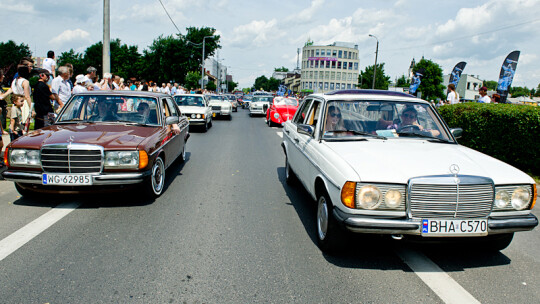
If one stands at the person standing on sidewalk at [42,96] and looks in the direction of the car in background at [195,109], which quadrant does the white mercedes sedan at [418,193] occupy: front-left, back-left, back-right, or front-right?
back-right

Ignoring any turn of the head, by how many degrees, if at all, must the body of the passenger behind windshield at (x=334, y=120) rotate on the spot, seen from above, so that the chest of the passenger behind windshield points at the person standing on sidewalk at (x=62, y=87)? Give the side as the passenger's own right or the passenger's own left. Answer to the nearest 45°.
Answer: approximately 135° to the passenger's own right

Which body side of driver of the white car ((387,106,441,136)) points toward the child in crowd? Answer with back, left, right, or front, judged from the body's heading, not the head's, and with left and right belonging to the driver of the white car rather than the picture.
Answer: right

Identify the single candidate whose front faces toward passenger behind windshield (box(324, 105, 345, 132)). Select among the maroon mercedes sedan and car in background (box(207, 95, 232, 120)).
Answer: the car in background

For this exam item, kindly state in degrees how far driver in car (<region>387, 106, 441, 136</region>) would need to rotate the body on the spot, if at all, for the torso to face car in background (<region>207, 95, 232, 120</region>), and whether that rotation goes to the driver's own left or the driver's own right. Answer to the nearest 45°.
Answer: approximately 135° to the driver's own right

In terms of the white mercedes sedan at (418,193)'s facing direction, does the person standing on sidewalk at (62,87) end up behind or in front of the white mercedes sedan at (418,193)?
behind

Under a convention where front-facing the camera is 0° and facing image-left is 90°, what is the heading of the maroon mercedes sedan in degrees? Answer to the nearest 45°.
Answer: approximately 45°

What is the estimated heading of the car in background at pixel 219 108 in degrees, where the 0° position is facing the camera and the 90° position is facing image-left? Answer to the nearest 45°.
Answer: approximately 0°

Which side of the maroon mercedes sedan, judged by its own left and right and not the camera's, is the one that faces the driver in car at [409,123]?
left

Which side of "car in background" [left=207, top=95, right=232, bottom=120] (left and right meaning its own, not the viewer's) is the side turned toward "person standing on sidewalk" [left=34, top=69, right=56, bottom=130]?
front
